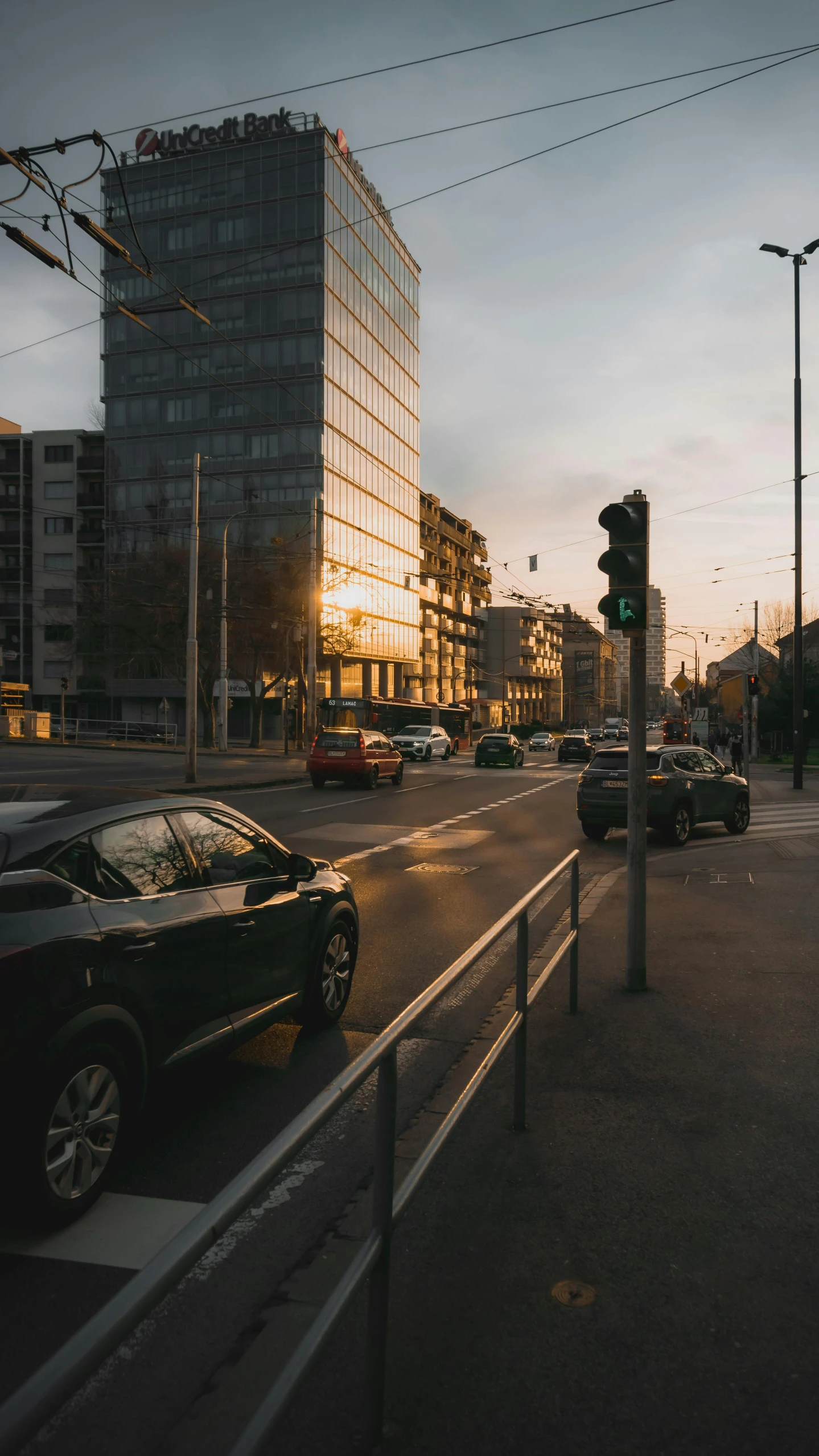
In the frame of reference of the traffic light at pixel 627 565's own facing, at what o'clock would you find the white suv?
The white suv is roughly at 4 o'clock from the traffic light.

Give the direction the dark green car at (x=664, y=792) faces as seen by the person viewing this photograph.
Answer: facing away from the viewer and to the right of the viewer

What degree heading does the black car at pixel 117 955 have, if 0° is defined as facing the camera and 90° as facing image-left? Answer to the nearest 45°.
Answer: approximately 225°

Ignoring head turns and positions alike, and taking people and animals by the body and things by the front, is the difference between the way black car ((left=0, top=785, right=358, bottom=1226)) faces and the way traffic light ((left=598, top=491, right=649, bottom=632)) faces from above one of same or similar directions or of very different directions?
very different directions

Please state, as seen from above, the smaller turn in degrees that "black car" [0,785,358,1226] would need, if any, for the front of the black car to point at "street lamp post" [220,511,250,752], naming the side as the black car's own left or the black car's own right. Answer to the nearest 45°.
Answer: approximately 45° to the black car's own left

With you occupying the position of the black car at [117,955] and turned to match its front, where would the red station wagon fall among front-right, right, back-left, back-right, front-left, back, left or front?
front-left

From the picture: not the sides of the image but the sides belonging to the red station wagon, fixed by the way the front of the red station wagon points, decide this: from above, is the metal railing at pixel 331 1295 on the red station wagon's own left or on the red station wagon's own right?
on the red station wagon's own right

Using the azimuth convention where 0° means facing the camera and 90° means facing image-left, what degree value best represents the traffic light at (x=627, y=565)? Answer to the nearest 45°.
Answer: approximately 45°

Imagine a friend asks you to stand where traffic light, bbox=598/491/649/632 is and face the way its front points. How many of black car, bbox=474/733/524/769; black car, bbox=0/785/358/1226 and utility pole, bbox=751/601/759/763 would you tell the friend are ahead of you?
1
